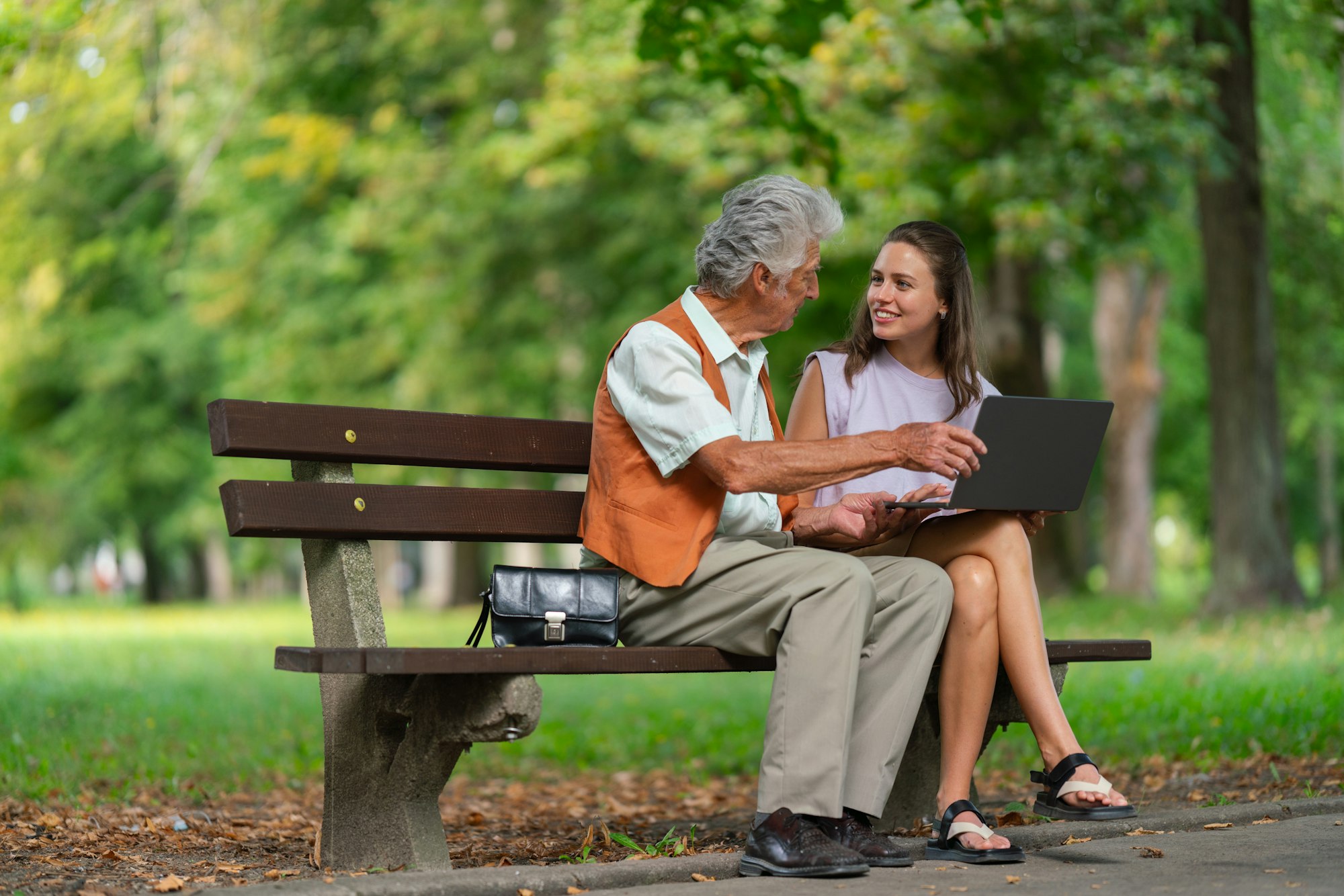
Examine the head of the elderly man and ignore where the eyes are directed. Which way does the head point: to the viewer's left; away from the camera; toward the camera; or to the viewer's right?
to the viewer's right

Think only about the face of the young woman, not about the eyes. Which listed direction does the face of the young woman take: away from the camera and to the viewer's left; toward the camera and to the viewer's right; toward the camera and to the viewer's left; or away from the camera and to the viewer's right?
toward the camera and to the viewer's left

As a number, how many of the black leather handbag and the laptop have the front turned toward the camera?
1

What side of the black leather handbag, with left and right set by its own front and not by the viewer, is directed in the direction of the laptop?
left

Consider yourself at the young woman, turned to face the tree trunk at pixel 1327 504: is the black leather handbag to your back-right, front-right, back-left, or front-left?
back-left

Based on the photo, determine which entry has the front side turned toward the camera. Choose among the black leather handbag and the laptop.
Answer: the black leather handbag

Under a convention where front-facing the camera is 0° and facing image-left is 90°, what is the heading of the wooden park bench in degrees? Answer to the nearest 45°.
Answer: approximately 315°

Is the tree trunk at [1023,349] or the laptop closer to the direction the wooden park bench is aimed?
the laptop

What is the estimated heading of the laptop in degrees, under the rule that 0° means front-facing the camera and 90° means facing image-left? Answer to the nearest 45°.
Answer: approximately 135°

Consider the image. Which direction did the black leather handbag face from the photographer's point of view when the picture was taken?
facing the viewer

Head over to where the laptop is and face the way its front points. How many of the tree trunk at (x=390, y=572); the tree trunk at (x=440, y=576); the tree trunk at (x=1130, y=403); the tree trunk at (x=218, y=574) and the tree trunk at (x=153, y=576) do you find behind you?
0

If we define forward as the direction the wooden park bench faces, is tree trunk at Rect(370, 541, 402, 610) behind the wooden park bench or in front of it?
behind

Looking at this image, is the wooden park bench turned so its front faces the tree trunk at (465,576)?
no

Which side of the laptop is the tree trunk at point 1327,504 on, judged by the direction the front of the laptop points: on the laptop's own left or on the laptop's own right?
on the laptop's own right

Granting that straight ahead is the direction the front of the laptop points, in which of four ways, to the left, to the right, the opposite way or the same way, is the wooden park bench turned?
the opposite way
